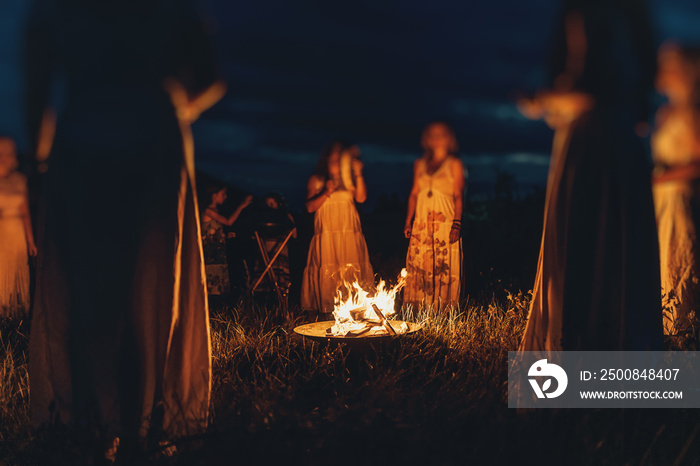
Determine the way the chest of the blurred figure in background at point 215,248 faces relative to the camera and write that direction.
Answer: to the viewer's right

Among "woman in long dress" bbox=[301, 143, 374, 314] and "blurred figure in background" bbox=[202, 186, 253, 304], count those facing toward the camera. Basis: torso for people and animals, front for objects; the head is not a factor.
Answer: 1

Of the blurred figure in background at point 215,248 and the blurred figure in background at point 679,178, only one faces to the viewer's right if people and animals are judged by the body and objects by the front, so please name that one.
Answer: the blurred figure in background at point 215,248

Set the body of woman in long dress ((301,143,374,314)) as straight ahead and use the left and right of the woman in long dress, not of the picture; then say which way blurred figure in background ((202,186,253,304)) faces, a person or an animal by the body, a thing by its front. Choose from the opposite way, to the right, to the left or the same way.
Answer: to the left

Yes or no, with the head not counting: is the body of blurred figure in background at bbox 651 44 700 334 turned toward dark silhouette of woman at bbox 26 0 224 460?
yes

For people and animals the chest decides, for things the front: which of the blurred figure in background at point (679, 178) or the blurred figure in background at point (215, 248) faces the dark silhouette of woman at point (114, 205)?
the blurred figure in background at point (679, 178)

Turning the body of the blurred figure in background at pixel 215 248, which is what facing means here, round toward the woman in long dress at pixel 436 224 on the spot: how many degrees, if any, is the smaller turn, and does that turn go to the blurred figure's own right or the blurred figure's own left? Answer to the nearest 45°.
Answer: approximately 45° to the blurred figure's own right

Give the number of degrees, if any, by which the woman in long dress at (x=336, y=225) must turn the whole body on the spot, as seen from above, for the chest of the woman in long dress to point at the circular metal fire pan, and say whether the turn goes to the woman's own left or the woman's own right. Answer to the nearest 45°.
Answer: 0° — they already face it

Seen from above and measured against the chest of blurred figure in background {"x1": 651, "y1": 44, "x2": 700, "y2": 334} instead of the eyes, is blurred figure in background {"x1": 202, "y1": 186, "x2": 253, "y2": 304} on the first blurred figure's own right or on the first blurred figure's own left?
on the first blurred figure's own right

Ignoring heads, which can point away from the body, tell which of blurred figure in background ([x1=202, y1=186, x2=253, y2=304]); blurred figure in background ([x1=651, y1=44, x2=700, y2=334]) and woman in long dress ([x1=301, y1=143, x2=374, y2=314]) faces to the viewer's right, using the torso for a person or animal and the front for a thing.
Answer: blurred figure in background ([x1=202, y1=186, x2=253, y2=304])

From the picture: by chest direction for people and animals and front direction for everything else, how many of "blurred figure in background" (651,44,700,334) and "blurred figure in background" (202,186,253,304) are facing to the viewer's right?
1
